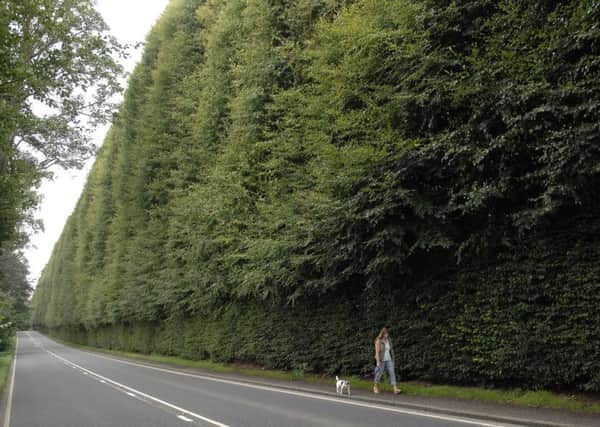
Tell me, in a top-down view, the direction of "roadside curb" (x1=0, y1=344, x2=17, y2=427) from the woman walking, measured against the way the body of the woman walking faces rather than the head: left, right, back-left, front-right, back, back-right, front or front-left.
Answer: back-right

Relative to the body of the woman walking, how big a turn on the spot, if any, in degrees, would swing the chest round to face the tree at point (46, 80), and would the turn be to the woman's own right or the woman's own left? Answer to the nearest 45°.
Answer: approximately 135° to the woman's own right

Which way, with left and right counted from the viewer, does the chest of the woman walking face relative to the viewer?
facing the viewer and to the right of the viewer
